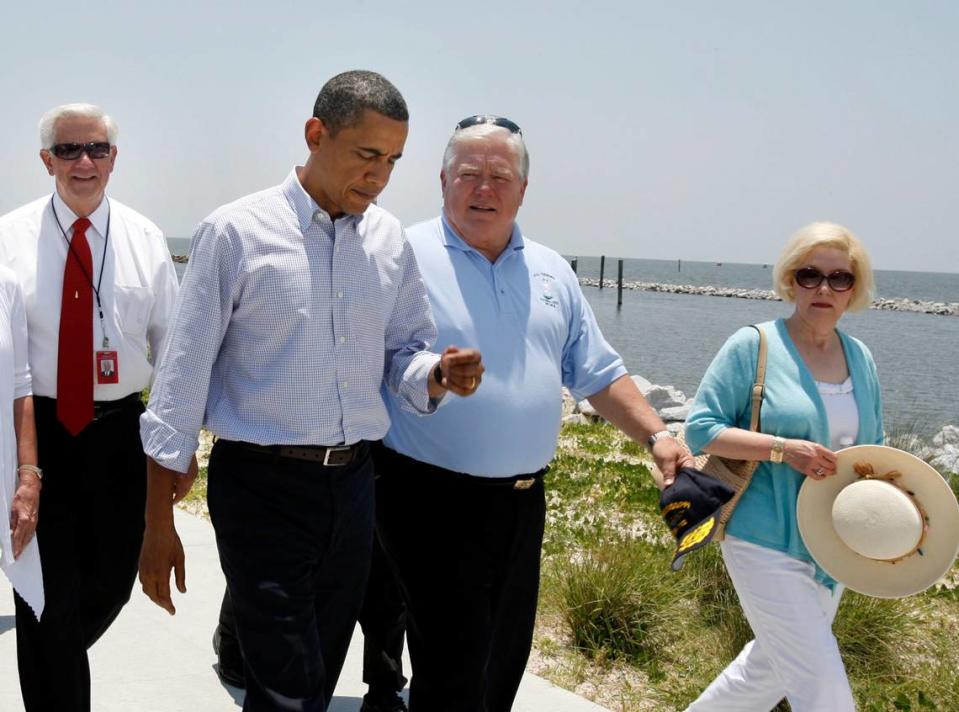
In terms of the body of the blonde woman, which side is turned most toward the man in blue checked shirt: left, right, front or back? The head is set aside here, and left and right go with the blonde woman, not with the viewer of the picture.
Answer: right

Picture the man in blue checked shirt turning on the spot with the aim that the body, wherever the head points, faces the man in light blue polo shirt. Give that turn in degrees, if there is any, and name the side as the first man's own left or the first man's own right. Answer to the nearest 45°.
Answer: approximately 90° to the first man's own left

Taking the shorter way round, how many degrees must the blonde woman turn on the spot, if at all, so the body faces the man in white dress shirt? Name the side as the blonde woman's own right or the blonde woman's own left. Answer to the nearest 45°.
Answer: approximately 135° to the blonde woman's own right

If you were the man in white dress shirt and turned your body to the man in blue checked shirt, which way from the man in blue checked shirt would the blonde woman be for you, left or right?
left

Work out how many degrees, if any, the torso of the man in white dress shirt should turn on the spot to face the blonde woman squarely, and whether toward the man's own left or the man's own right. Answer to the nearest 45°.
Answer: approximately 90° to the man's own left

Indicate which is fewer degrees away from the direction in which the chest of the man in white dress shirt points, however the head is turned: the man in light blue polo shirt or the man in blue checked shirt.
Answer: the man in blue checked shirt

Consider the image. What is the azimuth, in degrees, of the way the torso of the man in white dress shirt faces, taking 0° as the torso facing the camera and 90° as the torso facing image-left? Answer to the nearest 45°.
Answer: approximately 0°
